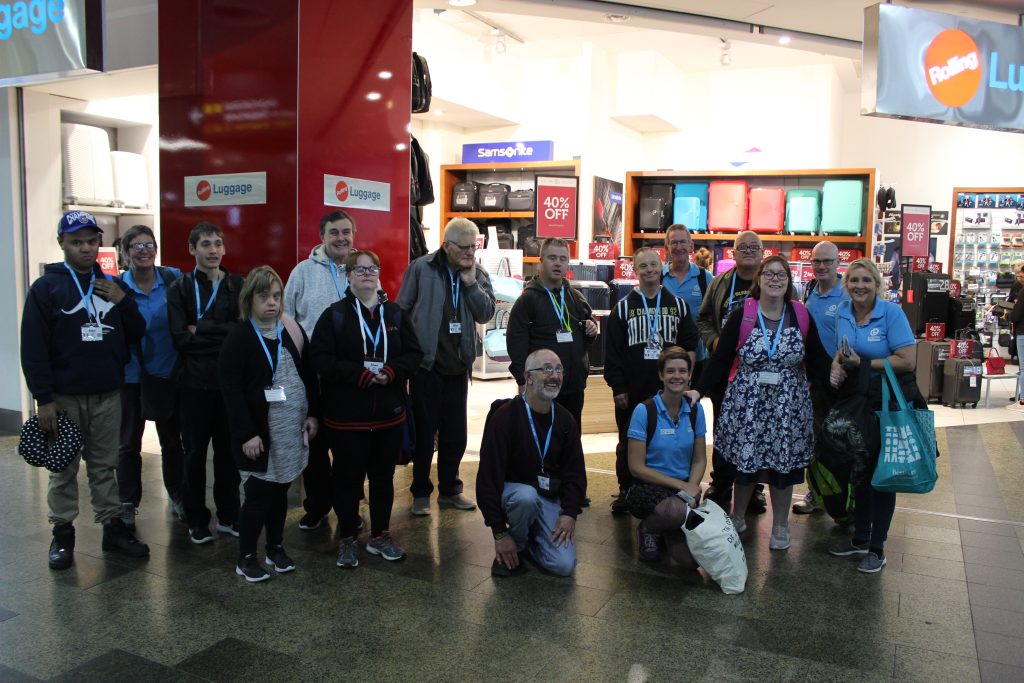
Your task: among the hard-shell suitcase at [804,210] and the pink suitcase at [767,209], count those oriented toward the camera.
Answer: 2

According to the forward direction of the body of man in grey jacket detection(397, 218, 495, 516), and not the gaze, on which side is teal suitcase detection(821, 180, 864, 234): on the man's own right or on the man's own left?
on the man's own left

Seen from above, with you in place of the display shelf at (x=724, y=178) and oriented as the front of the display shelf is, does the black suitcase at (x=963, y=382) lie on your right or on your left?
on your left

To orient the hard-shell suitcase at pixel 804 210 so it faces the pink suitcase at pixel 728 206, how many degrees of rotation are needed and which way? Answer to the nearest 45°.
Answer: approximately 90° to its right

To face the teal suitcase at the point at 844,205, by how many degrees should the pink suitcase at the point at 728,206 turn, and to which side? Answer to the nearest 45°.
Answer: approximately 90° to its left

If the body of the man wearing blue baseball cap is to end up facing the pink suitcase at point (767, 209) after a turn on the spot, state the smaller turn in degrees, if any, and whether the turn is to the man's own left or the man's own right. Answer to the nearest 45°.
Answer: approximately 90° to the man's own left
